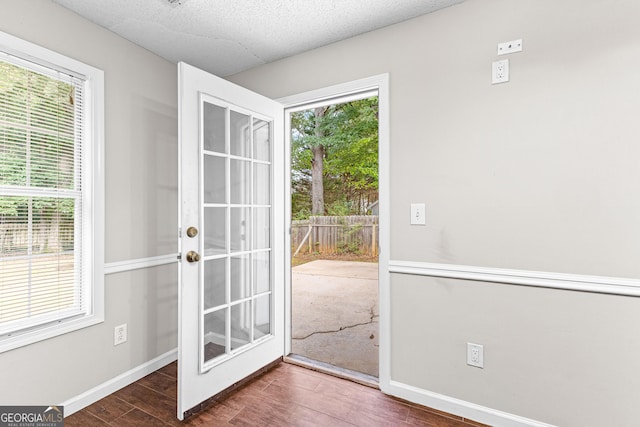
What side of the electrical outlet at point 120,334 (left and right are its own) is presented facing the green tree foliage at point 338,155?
left

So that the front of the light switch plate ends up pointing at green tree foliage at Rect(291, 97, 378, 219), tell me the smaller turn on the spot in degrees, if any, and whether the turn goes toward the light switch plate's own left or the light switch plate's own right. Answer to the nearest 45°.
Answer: approximately 180°

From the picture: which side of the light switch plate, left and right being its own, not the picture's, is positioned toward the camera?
front

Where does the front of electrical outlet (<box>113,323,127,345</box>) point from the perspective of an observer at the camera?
facing the viewer and to the right of the viewer

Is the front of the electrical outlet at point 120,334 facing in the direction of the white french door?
yes

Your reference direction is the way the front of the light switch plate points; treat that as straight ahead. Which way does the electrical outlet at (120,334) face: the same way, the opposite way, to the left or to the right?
to the left

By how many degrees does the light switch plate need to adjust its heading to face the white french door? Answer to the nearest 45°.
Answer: approximately 90° to its right

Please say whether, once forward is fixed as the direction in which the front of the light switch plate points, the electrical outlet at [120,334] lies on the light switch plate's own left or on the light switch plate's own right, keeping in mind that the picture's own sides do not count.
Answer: on the light switch plate's own right

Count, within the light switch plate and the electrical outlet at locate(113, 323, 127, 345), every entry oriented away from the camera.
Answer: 0

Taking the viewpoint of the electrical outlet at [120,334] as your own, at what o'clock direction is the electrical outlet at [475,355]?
the electrical outlet at [475,355] is roughly at 12 o'clock from the electrical outlet at [120,334].

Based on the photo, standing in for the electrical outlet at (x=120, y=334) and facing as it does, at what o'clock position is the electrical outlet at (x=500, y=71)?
the electrical outlet at (x=500, y=71) is roughly at 12 o'clock from the electrical outlet at (x=120, y=334).
